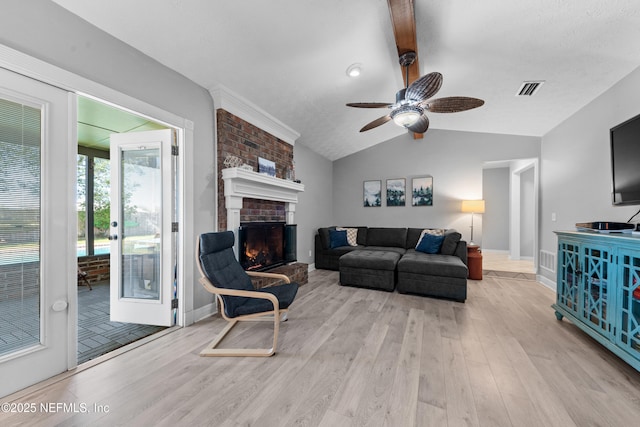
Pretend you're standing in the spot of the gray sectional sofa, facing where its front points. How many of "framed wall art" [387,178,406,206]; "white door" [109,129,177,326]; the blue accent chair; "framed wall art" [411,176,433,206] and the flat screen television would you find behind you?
2

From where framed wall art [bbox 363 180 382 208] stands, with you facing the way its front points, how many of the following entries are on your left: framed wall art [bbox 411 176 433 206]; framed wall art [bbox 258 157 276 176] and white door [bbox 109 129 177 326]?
1

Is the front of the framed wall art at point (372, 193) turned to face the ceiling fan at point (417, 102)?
yes

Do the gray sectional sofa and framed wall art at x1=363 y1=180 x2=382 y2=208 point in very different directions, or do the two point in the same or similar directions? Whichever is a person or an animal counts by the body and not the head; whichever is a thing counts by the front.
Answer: same or similar directions

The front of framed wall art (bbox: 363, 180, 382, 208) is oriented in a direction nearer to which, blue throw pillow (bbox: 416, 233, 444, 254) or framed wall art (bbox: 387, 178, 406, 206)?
the blue throw pillow

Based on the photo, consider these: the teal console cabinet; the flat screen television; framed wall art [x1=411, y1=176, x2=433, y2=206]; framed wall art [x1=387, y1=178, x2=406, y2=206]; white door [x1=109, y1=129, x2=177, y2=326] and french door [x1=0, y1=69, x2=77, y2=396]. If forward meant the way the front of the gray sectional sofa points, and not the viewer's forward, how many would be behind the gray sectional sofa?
2

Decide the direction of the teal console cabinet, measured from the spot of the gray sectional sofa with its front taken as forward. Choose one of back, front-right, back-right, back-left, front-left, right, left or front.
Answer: front-left

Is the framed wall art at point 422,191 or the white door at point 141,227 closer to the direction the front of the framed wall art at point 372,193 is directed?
the white door

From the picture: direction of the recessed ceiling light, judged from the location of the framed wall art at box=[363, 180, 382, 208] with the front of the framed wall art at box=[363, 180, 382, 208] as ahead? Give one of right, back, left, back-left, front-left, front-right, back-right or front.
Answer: front

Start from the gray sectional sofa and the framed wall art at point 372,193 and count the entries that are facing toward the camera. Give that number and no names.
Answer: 2

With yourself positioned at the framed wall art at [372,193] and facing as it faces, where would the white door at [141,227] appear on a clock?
The white door is roughly at 1 o'clock from the framed wall art.

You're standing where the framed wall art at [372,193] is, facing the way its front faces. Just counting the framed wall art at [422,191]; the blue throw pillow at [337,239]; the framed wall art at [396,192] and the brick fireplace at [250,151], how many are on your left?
2

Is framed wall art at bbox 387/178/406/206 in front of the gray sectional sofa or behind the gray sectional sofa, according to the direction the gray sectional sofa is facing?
behind

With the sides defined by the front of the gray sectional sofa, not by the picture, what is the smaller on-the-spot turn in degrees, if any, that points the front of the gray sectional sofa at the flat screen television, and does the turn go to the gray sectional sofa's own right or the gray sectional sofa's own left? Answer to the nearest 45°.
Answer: approximately 45° to the gray sectional sofa's own left

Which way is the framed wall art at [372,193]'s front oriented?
toward the camera

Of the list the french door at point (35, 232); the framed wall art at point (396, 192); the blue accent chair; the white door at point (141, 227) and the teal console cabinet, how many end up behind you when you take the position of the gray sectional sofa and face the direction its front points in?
1
